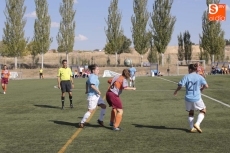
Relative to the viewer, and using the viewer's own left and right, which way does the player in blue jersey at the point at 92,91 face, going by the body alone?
facing to the right of the viewer
